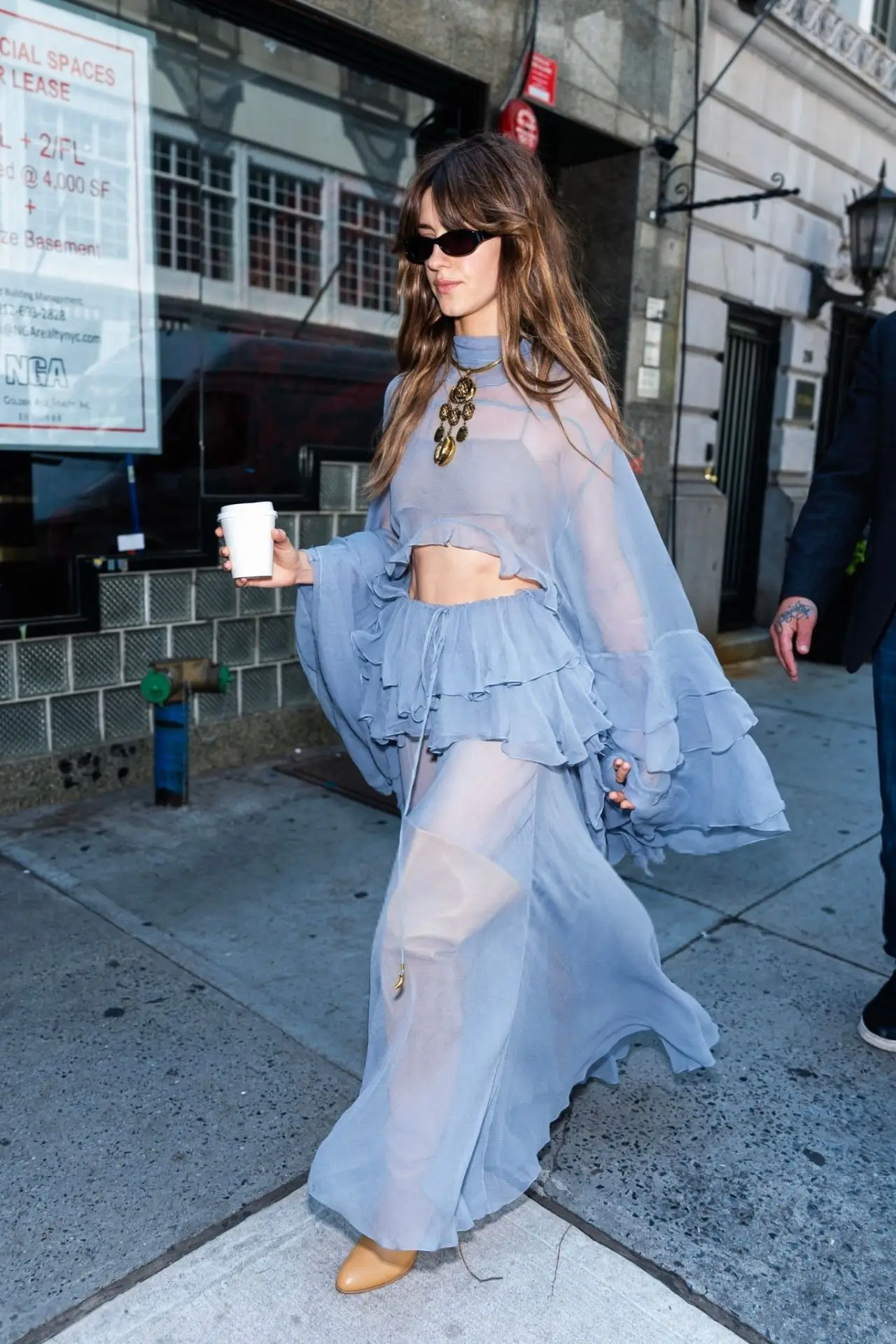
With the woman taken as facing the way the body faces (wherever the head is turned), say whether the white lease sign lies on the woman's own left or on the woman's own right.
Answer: on the woman's own right

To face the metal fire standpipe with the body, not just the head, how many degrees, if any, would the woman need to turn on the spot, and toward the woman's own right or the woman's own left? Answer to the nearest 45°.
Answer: approximately 90° to the woman's own right

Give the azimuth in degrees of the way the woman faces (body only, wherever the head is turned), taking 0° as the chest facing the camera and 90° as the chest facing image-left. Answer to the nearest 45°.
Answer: approximately 45°

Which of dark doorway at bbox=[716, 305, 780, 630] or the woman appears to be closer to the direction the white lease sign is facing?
the woman

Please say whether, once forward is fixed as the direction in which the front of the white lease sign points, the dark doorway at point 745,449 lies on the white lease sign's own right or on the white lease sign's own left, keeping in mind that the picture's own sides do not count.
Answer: on the white lease sign's own left

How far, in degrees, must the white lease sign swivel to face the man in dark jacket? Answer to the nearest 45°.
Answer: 0° — it already faces them

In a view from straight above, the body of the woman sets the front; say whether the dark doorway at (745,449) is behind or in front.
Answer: behind
